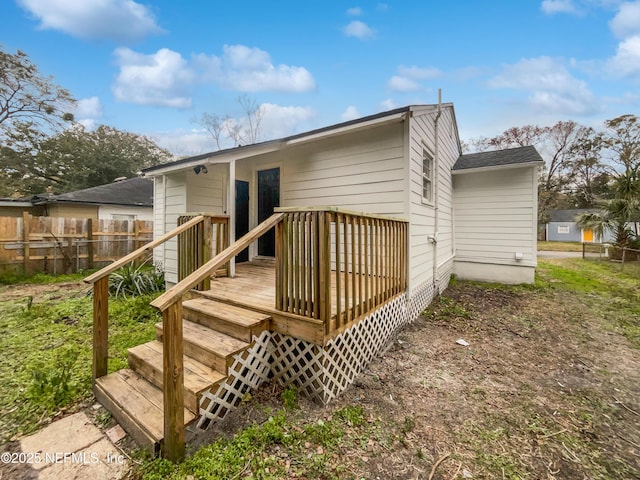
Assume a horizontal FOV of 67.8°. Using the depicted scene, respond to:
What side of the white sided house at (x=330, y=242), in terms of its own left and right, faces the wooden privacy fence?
right

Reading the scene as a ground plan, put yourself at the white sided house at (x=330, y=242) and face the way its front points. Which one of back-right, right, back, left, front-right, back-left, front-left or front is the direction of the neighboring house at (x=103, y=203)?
right

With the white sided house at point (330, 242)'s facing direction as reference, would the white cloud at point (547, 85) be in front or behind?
behind

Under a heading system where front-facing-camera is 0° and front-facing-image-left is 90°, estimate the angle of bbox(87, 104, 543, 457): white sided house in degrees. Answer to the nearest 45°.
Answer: approximately 45°

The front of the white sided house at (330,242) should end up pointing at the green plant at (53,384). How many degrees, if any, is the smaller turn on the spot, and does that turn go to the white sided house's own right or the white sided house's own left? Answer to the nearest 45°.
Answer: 0° — it already faces it

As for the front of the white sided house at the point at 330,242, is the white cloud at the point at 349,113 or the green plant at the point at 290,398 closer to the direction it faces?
the green plant

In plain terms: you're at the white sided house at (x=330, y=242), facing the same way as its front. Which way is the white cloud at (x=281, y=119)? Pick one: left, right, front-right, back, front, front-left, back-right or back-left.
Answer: back-right

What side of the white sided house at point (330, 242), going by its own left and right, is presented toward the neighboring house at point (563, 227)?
back

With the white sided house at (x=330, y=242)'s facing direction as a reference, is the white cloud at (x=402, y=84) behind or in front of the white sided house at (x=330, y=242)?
behind

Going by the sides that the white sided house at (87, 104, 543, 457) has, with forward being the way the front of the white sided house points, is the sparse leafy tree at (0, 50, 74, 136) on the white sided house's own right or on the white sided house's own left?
on the white sided house's own right

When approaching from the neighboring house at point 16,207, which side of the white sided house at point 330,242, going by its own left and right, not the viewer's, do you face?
right

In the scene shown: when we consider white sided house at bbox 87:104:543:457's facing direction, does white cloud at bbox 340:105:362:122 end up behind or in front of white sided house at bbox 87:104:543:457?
behind
